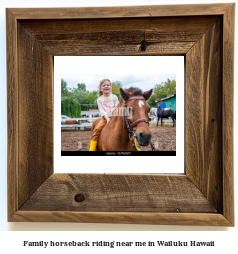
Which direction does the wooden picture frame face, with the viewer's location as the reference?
facing the viewer
